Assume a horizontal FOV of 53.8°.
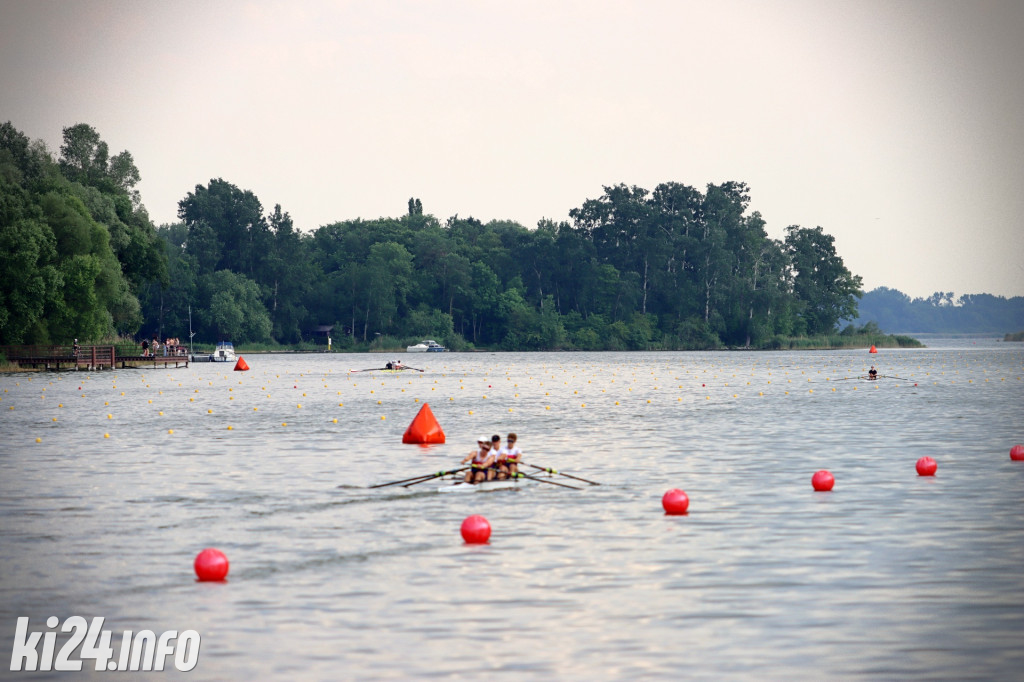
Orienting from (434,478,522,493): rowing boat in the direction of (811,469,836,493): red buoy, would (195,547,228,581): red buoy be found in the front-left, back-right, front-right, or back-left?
back-right

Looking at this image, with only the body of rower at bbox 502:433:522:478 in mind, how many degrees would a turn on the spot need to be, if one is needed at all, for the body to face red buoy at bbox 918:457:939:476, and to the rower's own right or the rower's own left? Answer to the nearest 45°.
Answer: approximately 135° to the rower's own left

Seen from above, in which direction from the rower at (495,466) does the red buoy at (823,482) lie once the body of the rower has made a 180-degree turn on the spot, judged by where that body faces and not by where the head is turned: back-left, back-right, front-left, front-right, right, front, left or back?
front-right

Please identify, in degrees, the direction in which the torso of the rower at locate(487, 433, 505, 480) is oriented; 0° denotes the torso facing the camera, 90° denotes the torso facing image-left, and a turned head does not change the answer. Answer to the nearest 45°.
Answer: approximately 45°

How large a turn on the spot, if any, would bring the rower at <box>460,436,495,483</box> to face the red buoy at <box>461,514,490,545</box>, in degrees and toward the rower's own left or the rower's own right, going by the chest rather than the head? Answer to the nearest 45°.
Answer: approximately 45° to the rower's own left

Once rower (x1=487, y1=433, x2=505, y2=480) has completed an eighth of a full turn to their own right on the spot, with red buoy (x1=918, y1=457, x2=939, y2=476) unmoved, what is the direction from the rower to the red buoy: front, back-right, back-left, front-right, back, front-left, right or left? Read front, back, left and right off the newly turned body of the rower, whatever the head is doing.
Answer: back

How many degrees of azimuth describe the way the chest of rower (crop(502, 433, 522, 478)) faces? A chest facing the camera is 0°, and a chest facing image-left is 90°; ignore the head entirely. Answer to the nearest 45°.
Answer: approximately 45°

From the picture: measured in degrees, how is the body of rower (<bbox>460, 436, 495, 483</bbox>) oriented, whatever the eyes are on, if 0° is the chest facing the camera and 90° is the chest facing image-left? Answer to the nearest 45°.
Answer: approximately 45°
